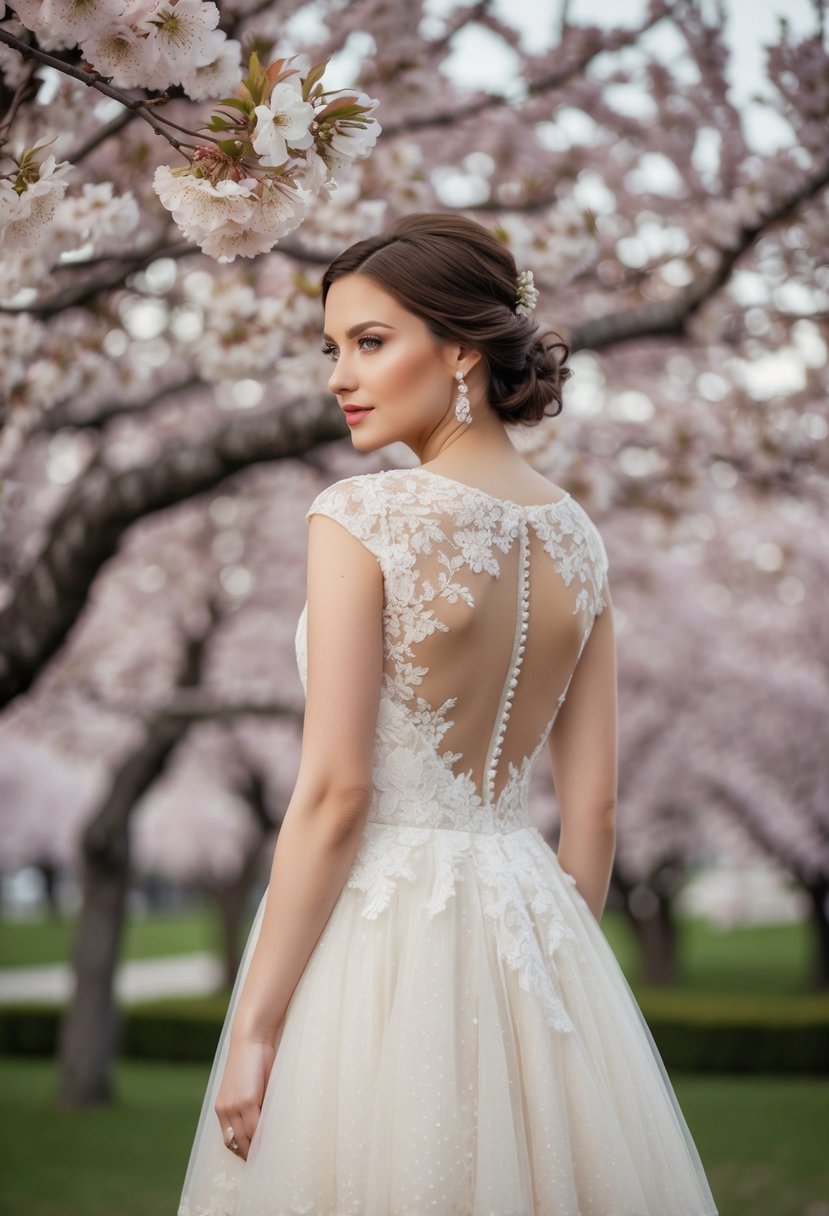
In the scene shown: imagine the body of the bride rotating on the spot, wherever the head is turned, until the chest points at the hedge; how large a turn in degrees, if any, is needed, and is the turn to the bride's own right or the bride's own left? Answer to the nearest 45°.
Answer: approximately 45° to the bride's own right

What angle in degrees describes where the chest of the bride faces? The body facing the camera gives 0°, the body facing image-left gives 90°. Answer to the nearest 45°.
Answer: approximately 135°
